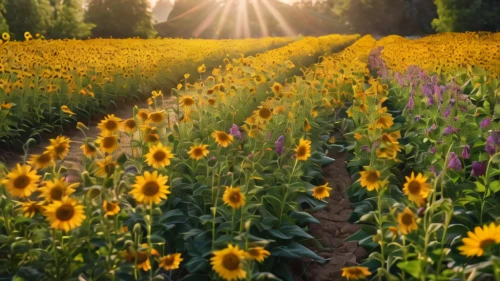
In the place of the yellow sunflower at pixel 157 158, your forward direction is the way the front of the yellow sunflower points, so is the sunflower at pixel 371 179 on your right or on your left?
on your left

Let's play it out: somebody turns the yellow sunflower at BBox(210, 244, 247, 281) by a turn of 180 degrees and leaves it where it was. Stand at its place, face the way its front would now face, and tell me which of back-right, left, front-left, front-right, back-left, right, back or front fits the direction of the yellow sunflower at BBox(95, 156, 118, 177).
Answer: front-left

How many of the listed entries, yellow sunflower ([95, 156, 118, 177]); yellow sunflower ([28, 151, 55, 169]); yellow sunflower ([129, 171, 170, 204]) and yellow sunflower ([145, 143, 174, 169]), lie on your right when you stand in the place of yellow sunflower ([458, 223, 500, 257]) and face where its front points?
4

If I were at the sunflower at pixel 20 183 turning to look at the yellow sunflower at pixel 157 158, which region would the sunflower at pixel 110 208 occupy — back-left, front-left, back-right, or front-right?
front-right

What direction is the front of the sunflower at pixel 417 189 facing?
toward the camera

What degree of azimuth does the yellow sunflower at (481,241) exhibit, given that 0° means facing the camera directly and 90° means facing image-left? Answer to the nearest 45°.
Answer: approximately 0°

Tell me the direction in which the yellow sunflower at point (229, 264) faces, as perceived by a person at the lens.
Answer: facing the viewer

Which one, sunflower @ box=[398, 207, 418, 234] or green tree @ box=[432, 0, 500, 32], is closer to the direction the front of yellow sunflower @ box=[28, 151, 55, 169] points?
the sunflower

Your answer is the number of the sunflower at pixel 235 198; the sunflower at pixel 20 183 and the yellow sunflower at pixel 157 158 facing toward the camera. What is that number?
3

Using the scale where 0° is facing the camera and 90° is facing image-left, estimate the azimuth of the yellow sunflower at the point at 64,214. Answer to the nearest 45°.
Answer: approximately 0°

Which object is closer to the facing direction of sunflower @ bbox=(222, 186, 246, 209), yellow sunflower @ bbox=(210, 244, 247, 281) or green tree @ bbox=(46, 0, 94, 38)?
the yellow sunflower

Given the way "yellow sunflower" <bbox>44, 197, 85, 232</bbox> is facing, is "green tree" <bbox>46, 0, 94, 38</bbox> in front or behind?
behind

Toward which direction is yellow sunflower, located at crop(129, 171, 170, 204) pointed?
toward the camera

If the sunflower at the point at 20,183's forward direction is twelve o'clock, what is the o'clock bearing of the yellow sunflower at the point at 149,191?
The yellow sunflower is roughly at 10 o'clock from the sunflower.

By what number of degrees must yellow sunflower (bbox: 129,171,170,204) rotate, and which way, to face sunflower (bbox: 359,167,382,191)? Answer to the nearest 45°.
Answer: approximately 90° to its left
